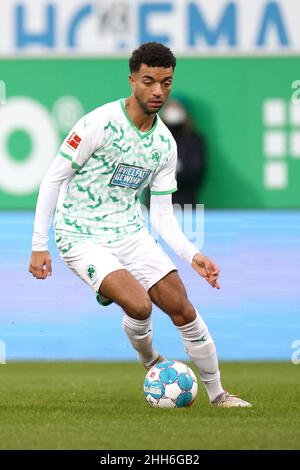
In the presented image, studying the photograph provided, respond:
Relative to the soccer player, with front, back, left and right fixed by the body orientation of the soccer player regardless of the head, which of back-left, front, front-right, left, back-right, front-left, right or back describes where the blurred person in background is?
back-left

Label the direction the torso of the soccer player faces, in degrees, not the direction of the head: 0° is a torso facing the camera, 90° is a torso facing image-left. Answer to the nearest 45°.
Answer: approximately 315°
